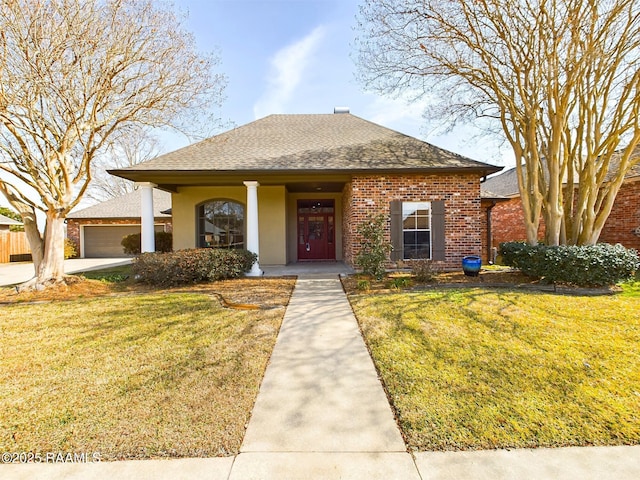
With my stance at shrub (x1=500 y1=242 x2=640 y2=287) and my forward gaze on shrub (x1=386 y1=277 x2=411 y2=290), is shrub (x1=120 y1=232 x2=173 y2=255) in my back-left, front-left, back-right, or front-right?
front-right

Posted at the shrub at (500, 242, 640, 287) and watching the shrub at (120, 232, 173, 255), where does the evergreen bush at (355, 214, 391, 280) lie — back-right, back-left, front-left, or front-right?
front-left

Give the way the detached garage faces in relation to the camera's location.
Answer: facing the viewer

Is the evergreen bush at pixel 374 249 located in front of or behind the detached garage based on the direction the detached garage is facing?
in front

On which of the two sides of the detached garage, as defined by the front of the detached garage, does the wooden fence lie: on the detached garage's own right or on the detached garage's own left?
on the detached garage's own right

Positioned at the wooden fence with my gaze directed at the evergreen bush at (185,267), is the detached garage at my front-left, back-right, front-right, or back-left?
front-left

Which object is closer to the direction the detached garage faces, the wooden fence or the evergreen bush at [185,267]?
the evergreen bush

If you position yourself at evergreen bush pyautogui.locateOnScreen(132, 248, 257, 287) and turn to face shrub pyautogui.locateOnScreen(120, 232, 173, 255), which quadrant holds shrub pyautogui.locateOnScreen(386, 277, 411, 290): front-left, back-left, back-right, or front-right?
back-right

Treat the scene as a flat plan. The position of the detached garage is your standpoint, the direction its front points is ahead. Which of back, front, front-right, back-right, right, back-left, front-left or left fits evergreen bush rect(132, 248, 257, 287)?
front

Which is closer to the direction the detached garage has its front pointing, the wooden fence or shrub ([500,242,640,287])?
the shrub
